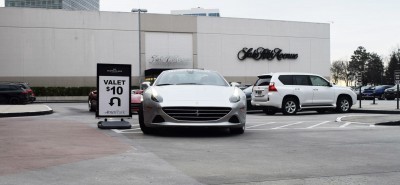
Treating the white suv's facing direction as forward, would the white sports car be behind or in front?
behind

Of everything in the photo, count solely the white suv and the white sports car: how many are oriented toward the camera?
1

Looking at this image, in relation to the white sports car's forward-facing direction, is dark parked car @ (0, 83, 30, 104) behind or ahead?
behind

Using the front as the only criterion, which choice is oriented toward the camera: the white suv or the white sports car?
the white sports car

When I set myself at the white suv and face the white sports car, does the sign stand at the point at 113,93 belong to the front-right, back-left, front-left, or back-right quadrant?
front-right

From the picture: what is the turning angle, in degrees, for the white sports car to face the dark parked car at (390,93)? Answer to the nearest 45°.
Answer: approximately 135° to its left

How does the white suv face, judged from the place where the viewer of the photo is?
facing away from the viewer and to the right of the viewer

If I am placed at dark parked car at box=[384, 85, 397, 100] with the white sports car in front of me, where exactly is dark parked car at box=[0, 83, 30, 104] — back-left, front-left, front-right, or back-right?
front-right

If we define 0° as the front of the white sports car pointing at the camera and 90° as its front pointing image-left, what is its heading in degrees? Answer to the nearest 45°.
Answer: approximately 0°

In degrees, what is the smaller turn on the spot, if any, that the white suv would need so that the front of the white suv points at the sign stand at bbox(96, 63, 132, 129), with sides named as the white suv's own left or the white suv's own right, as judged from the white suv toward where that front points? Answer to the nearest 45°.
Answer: approximately 180°
